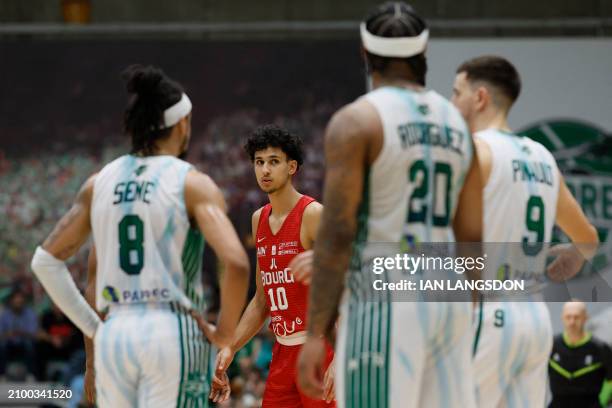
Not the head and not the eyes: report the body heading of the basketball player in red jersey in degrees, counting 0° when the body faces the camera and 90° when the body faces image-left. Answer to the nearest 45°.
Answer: approximately 45°
